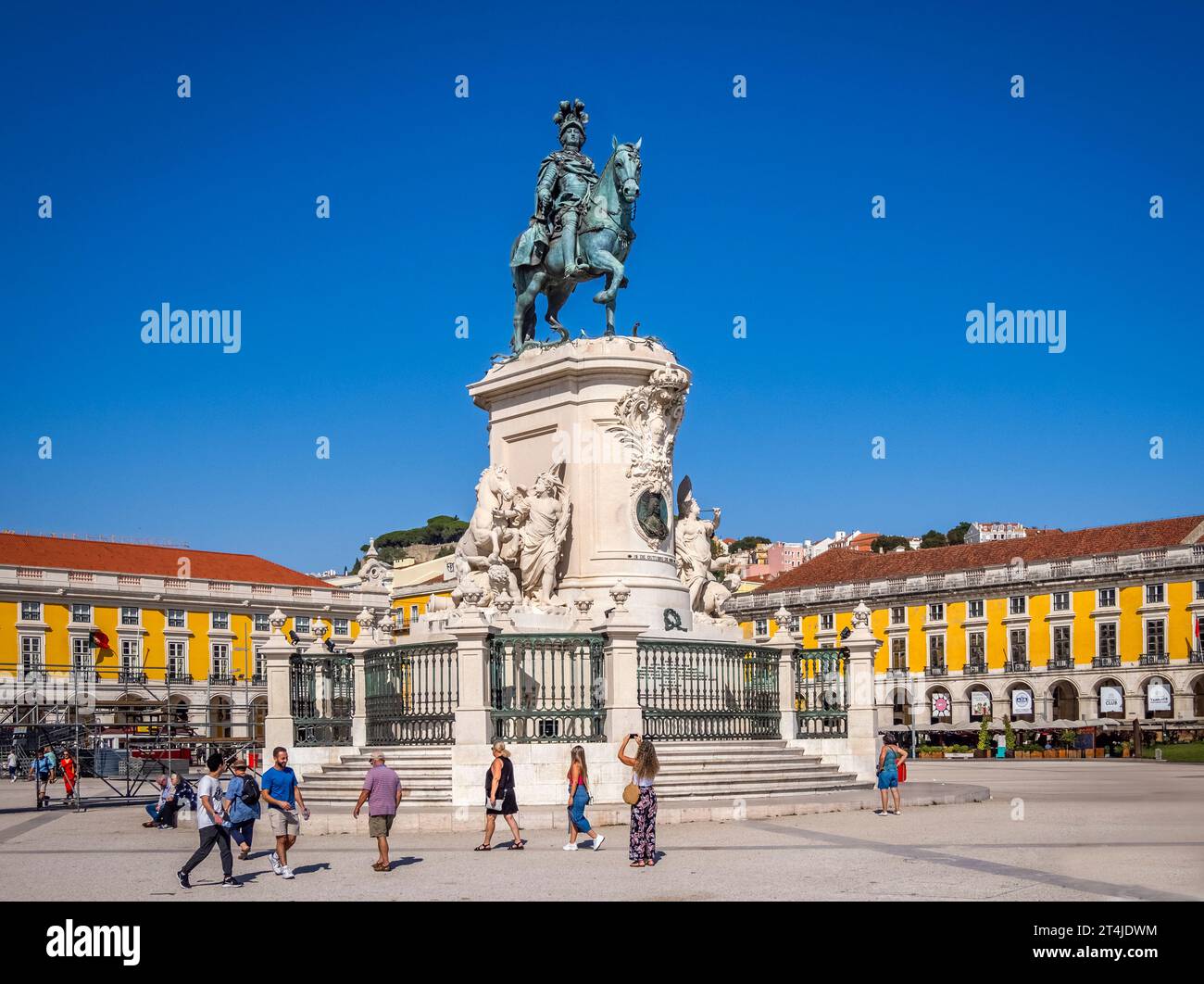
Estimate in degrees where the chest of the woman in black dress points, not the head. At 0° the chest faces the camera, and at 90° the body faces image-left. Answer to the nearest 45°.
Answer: approximately 90°
